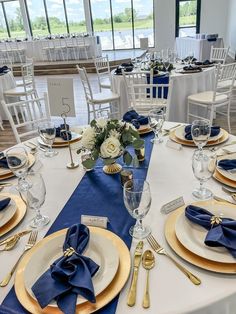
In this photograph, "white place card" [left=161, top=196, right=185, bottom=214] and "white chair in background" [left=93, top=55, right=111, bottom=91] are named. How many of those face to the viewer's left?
0

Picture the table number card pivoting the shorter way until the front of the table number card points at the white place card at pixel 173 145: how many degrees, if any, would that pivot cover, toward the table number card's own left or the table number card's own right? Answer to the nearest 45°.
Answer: approximately 90° to the table number card's own left

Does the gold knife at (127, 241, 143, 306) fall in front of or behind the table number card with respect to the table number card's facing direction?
in front

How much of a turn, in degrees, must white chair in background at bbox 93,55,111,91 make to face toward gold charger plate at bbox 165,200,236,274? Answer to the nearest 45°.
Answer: approximately 45° to its right

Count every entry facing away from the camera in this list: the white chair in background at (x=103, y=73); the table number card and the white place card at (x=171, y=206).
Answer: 0

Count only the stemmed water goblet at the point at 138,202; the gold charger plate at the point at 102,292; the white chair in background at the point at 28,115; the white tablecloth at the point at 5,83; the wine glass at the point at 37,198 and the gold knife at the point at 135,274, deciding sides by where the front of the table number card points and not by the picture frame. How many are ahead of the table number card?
4

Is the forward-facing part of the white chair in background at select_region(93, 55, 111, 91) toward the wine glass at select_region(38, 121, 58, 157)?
no

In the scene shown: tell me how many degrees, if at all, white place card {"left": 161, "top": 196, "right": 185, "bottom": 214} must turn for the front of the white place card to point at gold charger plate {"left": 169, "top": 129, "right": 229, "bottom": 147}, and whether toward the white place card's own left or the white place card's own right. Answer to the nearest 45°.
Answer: approximately 135° to the white place card's own left

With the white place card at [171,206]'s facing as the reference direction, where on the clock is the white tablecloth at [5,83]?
The white tablecloth is roughly at 6 o'clock from the white place card.

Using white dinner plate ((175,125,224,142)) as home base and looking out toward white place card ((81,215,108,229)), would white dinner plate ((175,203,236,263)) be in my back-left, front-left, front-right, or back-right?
front-left

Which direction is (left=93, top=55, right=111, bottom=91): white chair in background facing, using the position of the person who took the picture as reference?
facing the viewer and to the right of the viewer

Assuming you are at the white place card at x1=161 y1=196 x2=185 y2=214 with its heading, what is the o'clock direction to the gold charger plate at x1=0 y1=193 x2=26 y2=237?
The gold charger plate is roughly at 4 o'clock from the white place card.

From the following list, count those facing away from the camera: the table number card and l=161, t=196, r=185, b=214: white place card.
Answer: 0

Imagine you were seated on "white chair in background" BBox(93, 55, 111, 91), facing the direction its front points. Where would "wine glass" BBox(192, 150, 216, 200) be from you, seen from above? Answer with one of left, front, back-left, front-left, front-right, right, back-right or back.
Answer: front-right

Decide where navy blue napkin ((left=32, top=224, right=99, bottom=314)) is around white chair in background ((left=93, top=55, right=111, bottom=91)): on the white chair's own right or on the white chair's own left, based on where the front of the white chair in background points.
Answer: on the white chair's own right

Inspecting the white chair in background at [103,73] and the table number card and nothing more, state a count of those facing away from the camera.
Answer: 0

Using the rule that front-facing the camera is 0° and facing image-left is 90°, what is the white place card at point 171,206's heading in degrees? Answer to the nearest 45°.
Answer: approximately 315°

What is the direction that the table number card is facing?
toward the camera

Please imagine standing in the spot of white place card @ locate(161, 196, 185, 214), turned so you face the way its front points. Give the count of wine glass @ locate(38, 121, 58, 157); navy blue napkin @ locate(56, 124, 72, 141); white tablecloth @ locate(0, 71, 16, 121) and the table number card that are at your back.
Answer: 4
